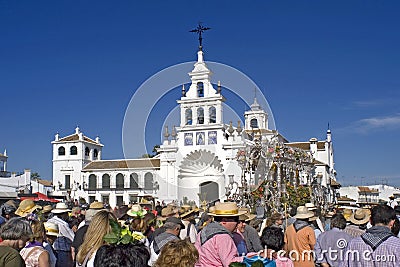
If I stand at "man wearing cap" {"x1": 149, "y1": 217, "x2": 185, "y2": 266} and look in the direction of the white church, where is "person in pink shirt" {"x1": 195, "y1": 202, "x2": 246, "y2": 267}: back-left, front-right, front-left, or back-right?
back-right

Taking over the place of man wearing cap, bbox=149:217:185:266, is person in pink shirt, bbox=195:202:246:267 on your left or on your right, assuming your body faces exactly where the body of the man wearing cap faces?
on your right

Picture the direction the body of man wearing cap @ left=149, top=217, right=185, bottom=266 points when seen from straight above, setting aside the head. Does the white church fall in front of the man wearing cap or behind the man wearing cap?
in front

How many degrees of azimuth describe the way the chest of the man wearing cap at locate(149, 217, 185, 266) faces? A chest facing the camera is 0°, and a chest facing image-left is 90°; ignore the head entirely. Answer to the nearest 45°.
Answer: approximately 225°

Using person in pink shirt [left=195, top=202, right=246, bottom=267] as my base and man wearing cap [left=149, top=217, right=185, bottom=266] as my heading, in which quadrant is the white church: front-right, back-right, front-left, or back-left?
front-right

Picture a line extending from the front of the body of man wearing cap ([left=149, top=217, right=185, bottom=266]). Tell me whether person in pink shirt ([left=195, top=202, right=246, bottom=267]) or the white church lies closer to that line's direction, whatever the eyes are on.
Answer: the white church
